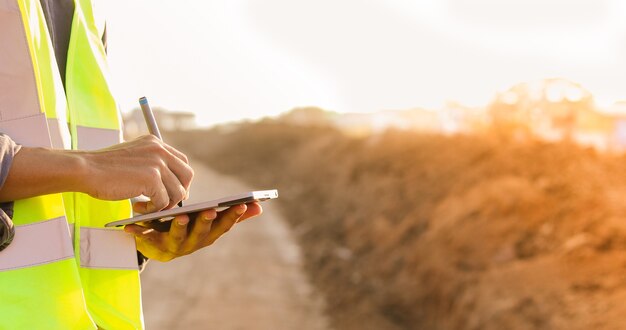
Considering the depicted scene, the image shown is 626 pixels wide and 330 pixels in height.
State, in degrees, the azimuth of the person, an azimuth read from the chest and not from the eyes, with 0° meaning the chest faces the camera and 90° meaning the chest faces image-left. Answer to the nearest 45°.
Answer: approximately 315°
